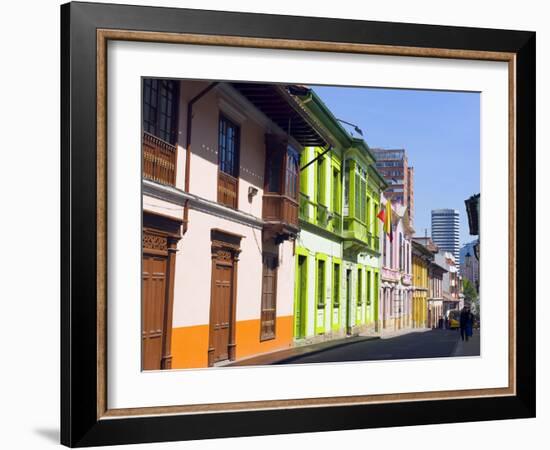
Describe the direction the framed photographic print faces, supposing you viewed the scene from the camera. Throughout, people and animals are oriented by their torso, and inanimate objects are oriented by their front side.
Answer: facing the viewer and to the right of the viewer
